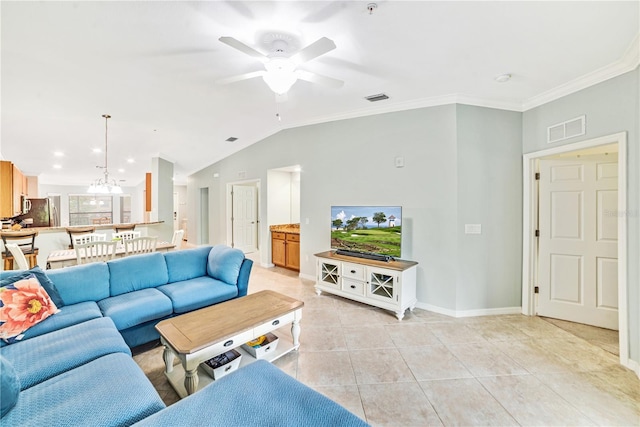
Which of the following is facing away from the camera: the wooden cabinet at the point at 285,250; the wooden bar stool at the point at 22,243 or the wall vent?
the wooden bar stool

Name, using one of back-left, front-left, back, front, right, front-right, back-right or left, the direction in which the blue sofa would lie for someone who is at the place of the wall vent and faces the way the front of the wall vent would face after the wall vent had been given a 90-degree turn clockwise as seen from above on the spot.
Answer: left

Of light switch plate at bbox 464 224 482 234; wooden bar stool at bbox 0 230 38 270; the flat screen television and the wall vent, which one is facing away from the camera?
the wooden bar stool

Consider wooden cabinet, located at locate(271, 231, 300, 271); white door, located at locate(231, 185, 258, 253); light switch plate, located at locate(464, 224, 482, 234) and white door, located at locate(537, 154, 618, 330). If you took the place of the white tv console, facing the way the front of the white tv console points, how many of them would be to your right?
2

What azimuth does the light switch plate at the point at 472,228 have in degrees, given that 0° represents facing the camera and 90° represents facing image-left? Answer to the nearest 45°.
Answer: approximately 0°

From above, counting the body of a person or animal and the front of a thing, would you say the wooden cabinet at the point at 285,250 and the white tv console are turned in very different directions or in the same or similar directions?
same or similar directions

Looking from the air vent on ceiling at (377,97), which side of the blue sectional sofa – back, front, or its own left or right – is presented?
left

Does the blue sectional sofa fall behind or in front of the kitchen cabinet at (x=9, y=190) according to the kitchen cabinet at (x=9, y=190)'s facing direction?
in front

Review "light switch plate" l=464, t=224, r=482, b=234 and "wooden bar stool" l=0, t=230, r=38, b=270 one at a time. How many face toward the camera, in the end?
1

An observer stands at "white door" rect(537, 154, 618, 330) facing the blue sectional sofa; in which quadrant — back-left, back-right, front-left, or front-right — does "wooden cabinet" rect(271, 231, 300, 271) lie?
front-right

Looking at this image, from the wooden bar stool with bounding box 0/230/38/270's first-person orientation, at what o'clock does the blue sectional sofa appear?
The blue sectional sofa is roughly at 6 o'clock from the wooden bar stool.

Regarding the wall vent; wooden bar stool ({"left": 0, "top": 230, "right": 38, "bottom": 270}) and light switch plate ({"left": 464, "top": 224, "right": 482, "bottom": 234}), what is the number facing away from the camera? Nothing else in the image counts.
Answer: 1

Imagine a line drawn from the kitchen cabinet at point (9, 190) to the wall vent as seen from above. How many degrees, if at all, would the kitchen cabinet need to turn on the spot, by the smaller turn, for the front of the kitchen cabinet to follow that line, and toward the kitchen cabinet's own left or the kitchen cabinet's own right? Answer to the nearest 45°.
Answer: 0° — it already faces it

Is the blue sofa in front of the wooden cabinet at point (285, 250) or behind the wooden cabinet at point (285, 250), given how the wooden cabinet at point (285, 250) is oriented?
in front

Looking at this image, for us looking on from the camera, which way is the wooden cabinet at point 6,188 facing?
facing the viewer and to the right of the viewer

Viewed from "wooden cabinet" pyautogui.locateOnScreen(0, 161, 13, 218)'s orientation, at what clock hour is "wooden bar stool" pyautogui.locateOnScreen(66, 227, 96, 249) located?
The wooden bar stool is roughly at 1 o'clock from the wooden cabinet.

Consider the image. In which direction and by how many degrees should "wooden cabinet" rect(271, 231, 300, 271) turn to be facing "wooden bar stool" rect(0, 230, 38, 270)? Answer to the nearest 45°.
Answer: approximately 45° to its right

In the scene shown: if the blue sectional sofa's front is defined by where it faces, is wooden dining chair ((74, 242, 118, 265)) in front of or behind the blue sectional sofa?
behind

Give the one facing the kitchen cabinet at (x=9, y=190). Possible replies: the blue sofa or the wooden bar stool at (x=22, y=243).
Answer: the wooden bar stool

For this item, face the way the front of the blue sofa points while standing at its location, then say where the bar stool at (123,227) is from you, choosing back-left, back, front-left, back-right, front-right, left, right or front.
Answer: back-left
